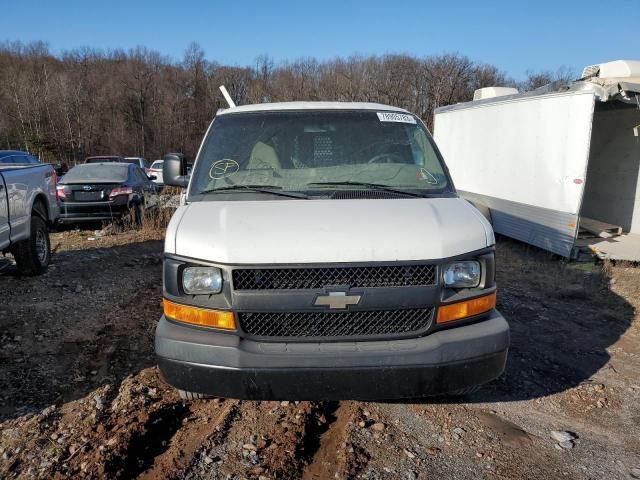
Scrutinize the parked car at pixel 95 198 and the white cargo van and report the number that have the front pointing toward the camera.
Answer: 1

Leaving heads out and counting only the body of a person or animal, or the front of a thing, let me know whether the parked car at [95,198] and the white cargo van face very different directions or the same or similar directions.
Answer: very different directions

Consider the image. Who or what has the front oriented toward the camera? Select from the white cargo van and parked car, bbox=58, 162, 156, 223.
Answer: the white cargo van

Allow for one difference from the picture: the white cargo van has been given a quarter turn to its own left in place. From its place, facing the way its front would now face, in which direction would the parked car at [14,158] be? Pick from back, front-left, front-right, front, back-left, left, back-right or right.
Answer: back-left

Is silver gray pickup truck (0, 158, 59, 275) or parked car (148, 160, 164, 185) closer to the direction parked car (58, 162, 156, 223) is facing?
the parked car

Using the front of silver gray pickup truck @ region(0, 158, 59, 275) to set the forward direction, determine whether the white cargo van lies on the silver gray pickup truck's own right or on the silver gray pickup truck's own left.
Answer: on the silver gray pickup truck's own left

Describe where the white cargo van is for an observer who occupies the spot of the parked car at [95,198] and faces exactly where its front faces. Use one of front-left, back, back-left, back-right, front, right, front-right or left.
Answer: back-right

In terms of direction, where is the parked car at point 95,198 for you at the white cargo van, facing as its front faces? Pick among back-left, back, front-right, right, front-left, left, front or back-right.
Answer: back-right

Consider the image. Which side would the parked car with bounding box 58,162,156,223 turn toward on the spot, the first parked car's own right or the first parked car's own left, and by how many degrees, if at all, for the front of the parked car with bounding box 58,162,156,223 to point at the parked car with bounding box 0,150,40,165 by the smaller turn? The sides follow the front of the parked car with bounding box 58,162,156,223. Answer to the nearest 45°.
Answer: approximately 90° to the first parked car's own left

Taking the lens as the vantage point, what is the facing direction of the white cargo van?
facing the viewer

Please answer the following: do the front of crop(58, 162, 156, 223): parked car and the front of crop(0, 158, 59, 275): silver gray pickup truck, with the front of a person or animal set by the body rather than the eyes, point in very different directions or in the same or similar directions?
very different directions
